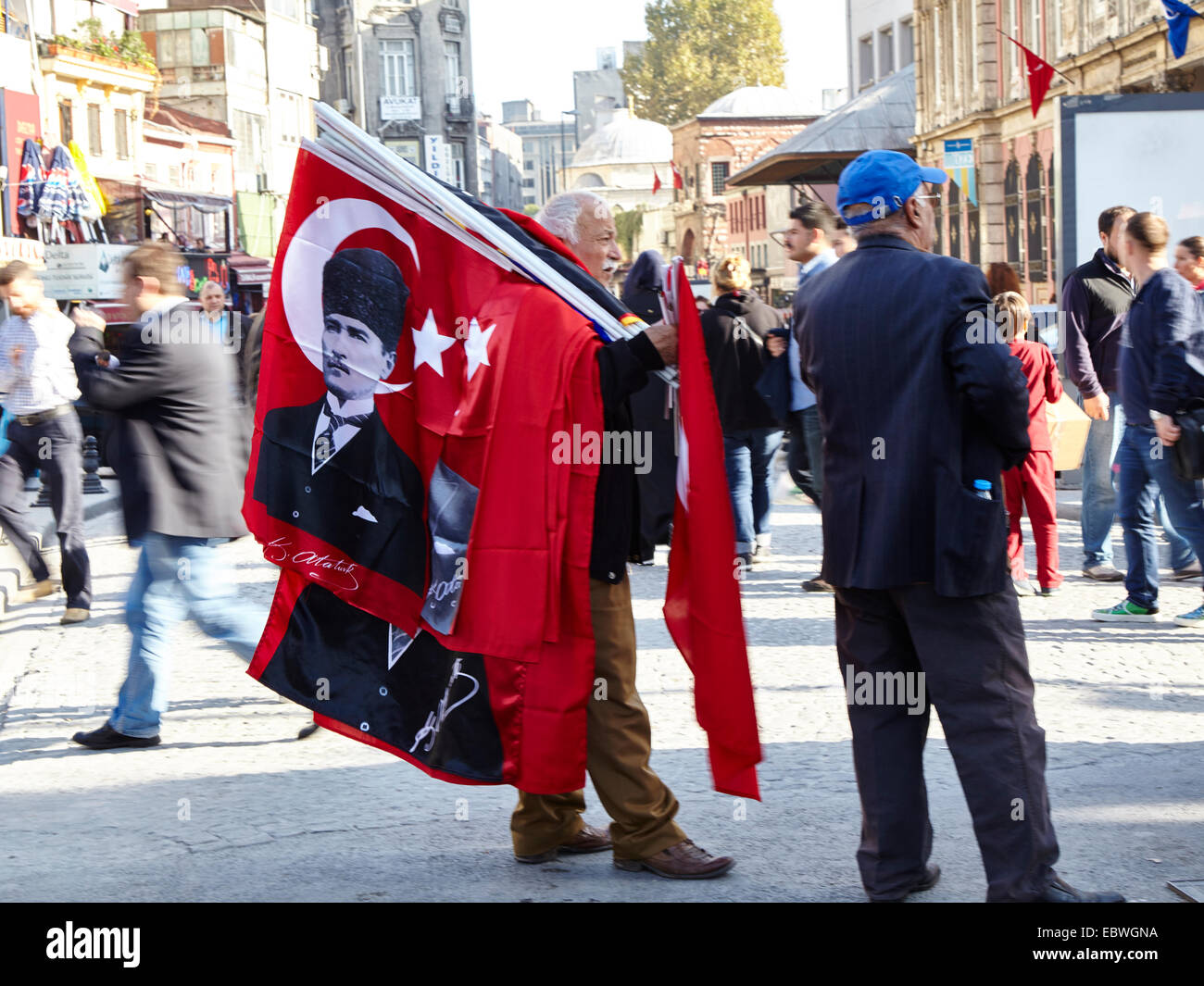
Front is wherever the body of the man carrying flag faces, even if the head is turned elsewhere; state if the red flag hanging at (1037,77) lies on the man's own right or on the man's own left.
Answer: on the man's own left

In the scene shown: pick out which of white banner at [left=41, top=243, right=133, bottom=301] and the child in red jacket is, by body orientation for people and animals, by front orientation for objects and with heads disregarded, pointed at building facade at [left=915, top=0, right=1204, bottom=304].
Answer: the child in red jacket

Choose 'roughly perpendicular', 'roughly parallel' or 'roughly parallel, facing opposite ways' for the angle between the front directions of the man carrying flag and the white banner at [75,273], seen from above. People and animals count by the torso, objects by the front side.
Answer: roughly perpendicular

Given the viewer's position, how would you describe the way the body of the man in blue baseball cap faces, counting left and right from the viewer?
facing away from the viewer and to the right of the viewer

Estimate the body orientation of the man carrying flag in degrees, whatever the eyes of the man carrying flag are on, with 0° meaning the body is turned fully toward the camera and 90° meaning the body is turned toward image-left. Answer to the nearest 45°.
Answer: approximately 270°

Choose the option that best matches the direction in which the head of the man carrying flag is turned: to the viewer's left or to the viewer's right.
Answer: to the viewer's right

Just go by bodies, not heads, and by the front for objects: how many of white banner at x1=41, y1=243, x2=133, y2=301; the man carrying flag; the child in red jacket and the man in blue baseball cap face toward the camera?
1

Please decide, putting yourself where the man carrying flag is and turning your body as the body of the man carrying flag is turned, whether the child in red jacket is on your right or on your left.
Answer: on your left

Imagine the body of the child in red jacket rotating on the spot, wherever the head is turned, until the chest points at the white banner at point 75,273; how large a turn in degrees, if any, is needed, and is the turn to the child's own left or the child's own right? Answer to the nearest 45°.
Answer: approximately 45° to the child's own left

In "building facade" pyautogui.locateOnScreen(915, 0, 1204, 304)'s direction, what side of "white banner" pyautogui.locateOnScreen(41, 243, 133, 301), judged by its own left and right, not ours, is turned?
left

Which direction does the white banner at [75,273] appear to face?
toward the camera

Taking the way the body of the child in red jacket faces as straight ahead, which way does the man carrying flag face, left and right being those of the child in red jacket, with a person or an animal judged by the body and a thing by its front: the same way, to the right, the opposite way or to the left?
to the right

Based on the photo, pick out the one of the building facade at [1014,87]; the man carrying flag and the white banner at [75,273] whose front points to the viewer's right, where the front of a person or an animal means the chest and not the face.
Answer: the man carrying flag

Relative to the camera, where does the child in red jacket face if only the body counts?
away from the camera

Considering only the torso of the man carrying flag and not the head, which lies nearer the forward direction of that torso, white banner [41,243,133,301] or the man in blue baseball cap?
the man in blue baseball cap

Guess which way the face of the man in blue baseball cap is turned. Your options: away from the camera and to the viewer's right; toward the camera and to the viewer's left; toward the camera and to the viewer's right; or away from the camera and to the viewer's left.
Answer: away from the camera and to the viewer's right

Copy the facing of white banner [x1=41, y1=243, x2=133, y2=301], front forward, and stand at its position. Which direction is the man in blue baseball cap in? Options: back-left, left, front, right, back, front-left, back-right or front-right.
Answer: front

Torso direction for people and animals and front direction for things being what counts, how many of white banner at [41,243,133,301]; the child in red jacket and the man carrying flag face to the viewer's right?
1
